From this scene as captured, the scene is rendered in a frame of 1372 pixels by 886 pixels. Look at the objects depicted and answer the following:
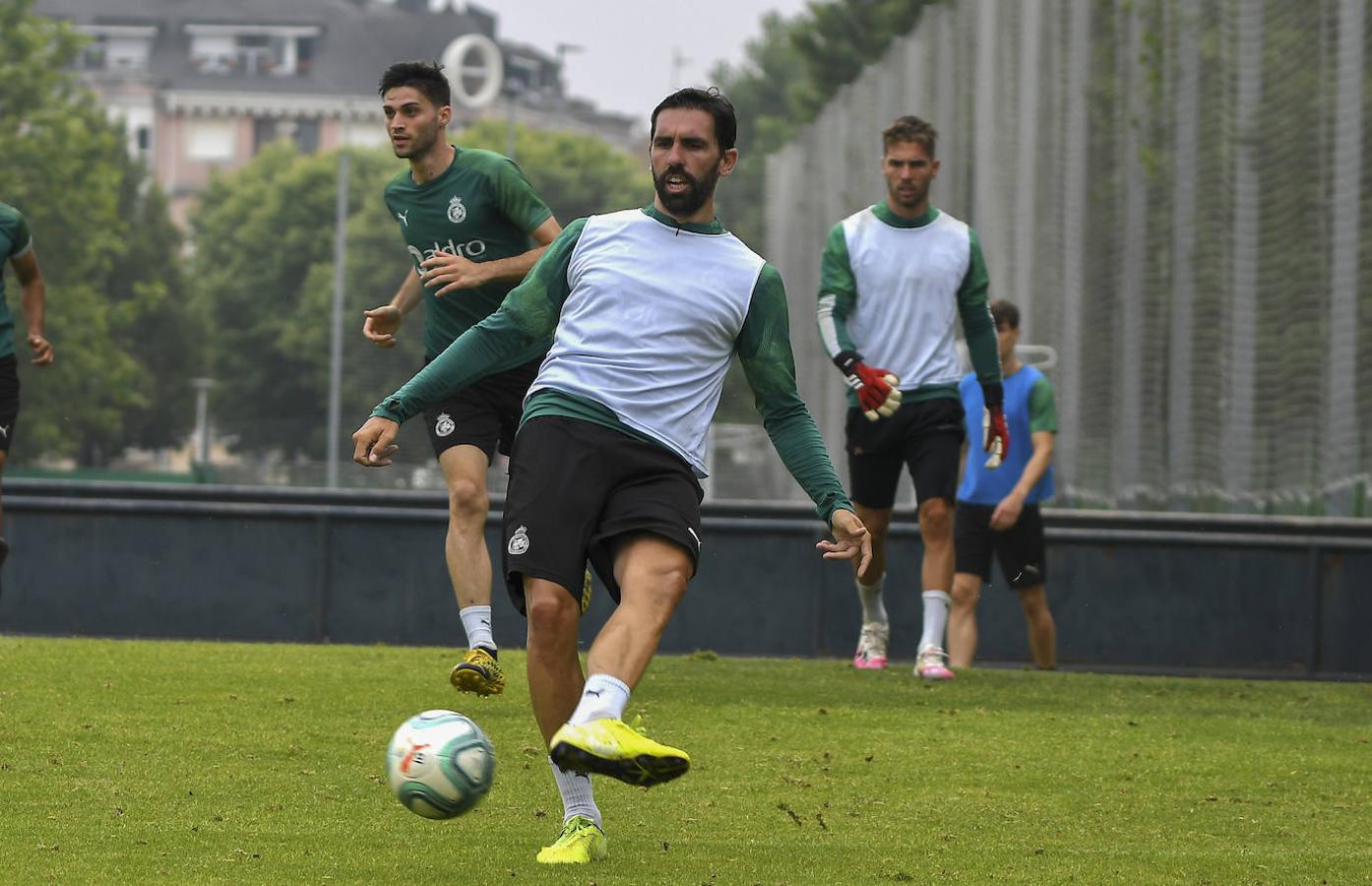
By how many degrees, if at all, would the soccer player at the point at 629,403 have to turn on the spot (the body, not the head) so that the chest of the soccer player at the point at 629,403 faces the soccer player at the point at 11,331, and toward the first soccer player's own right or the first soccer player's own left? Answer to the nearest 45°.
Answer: approximately 135° to the first soccer player's own right

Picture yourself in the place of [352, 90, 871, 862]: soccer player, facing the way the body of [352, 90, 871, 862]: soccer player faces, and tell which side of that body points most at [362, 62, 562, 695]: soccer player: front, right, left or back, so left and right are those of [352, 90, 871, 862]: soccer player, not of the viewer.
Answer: back

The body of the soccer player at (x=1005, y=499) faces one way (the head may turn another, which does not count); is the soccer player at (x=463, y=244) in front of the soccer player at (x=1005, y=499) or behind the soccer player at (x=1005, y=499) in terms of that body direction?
in front

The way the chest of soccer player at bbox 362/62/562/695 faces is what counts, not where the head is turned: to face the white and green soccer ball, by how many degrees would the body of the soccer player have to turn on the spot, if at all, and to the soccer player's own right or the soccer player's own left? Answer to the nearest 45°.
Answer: approximately 45° to the soccer player's own left

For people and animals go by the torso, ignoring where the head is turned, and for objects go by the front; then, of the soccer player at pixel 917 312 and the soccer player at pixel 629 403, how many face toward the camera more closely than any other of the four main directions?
2

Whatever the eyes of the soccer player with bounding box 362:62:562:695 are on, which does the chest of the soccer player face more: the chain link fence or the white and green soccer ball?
the white and green soccer ball

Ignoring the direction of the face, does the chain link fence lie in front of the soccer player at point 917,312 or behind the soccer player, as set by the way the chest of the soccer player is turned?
behind

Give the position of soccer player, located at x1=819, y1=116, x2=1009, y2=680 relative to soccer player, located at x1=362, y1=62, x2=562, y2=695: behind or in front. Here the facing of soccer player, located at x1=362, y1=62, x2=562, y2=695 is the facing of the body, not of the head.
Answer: behind
